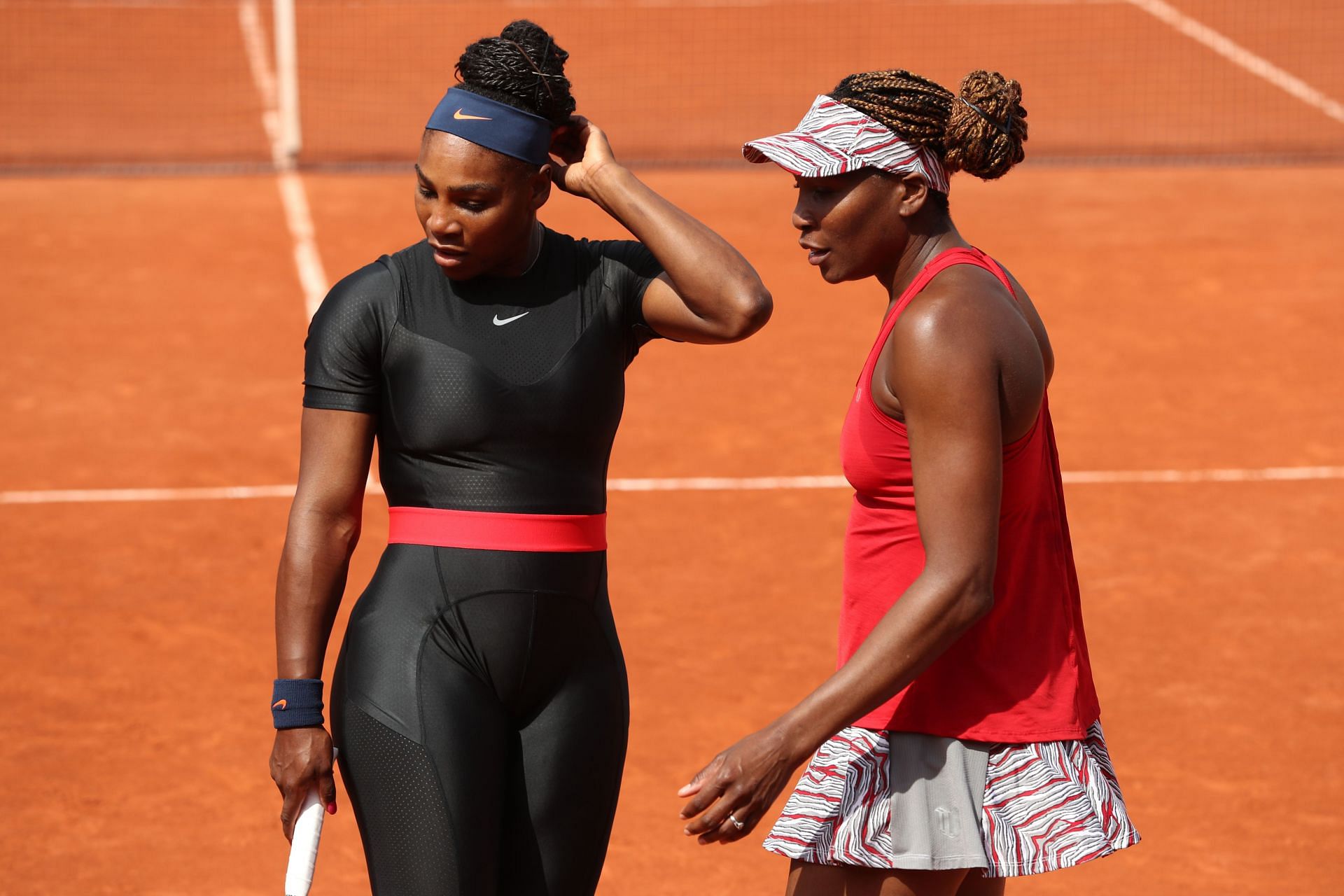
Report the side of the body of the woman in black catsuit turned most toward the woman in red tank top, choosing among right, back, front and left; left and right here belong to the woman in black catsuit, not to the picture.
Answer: left

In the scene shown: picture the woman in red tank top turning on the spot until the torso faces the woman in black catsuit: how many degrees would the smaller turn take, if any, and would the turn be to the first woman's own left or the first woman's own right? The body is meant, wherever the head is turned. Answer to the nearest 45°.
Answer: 0° — they already face them

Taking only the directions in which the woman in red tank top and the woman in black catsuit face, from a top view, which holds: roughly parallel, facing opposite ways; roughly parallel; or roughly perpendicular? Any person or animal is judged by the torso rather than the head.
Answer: roughly perpendicular

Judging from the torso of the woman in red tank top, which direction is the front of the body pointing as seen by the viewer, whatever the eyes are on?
to the viewer's left

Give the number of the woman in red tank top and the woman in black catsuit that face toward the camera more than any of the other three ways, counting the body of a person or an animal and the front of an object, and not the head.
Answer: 1

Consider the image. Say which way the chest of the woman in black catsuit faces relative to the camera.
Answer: toward the camera

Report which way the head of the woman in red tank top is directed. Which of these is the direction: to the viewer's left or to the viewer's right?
to the viewer's left

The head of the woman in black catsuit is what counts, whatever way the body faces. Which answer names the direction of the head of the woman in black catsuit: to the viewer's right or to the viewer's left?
to the viewer's left
